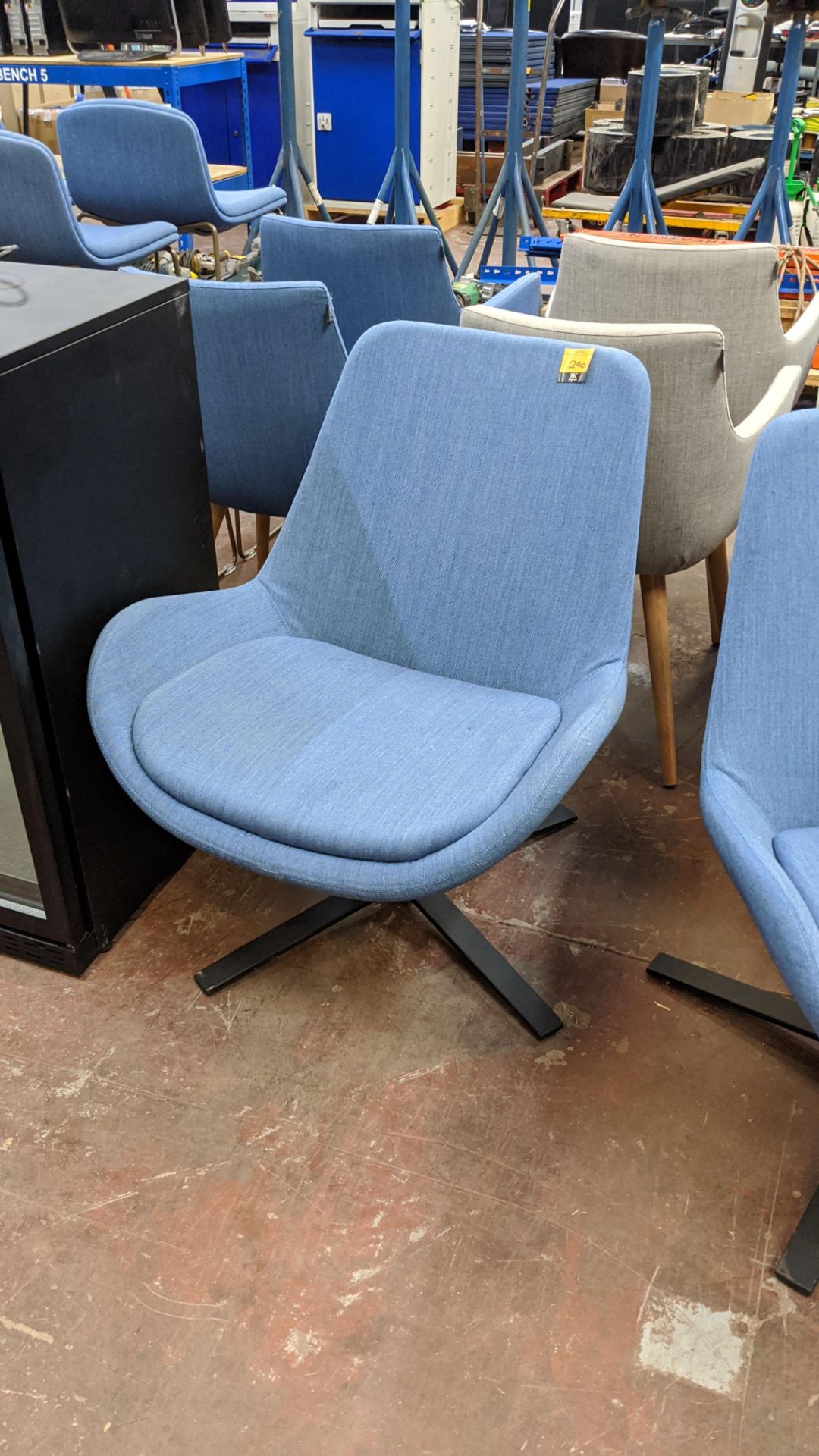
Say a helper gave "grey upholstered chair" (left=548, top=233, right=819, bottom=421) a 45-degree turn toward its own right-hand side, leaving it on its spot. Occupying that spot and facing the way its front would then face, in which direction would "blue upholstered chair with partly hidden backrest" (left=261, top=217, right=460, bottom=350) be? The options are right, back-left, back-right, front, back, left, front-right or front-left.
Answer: back-left

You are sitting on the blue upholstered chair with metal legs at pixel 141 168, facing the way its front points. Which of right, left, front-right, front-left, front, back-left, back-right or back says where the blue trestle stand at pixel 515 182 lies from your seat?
front-right

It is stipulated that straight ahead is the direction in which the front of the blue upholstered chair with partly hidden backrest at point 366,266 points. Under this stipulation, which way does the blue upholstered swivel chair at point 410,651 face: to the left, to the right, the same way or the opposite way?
the opposite way

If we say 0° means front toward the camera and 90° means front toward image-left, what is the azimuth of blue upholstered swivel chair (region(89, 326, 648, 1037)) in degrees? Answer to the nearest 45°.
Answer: approximately 45°

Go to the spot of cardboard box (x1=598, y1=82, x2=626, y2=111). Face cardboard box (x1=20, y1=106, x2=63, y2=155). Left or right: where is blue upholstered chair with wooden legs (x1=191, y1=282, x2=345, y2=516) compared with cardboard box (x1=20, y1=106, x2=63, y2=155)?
left

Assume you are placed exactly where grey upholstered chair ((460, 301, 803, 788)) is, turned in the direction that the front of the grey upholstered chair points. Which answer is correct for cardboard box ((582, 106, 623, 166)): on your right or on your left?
on your left

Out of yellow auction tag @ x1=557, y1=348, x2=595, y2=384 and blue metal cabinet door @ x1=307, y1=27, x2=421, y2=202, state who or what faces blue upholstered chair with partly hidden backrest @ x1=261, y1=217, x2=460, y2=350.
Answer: the blue metal cabinet door

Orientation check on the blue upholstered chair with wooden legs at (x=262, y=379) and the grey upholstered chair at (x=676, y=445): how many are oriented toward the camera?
0

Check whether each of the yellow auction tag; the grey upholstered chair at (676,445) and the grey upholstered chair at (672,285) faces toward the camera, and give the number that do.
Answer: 1

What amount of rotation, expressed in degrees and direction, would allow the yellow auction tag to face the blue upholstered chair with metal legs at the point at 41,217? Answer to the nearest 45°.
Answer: approximately 135° to its right

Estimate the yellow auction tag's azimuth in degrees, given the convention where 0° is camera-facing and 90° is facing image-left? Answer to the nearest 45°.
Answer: approximately 0°

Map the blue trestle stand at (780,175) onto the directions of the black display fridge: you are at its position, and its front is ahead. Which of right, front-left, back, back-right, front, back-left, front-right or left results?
back

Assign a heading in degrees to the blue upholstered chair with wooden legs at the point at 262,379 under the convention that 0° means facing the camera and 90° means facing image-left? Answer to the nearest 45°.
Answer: approximately 225°
